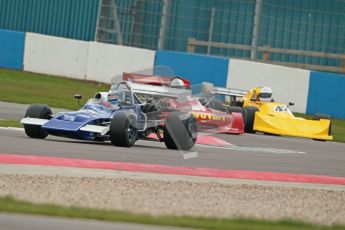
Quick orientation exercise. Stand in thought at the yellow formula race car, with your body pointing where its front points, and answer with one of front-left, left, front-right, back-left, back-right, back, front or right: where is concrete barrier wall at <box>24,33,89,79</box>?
back

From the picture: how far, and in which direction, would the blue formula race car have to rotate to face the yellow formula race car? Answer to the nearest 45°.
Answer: approximately 180°

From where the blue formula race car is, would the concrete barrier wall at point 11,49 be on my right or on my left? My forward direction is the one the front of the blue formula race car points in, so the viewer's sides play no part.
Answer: on my right

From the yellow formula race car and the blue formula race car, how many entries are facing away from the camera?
0

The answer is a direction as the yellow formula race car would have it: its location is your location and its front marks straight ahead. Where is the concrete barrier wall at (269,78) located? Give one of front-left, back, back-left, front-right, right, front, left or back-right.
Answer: back-left

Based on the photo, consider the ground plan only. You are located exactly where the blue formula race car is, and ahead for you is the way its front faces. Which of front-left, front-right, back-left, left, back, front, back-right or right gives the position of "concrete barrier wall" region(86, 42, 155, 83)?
back-right
